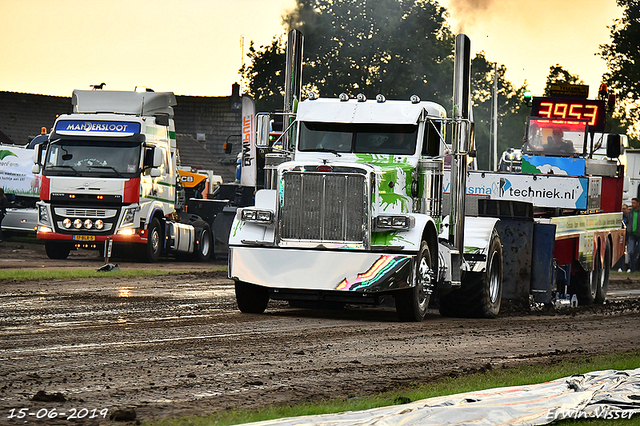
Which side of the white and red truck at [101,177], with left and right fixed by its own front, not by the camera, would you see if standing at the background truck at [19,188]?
right

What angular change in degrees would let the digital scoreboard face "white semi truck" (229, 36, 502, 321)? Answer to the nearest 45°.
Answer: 0° — it already faces it

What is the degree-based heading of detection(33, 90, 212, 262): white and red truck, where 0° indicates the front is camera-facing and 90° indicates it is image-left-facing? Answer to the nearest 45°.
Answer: approximately 45°

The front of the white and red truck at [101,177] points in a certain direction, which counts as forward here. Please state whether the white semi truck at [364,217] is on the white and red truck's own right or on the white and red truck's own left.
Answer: on the white and red truck's own left

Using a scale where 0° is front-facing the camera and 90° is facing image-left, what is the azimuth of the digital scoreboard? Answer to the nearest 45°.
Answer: approximately 0°

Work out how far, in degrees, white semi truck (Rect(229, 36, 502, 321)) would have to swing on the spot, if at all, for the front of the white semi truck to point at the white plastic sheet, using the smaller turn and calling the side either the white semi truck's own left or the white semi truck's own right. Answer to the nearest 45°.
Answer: approximately 45° to the white semi truck's own left

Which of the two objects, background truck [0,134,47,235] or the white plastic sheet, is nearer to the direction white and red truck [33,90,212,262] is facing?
the white plastic sheet

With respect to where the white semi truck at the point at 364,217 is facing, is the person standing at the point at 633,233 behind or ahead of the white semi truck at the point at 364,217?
behind

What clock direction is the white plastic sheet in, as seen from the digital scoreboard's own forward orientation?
The white plastic sheet is roughly at 12 o'clock from the digital scoreboard.
